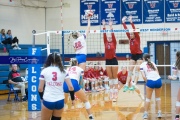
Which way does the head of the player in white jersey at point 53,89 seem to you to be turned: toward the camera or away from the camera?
away from the camera

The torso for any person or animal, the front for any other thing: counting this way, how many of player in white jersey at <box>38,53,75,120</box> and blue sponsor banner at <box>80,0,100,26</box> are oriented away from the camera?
1

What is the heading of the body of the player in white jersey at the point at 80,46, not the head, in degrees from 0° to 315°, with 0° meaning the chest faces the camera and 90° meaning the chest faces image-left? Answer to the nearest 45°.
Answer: approximately 225°

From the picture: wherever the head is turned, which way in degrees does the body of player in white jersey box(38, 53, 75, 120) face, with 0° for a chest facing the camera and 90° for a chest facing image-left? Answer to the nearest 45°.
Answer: approximately 180°

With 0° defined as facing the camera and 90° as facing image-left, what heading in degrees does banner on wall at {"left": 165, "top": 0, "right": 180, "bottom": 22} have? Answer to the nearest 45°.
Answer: approximately 0°

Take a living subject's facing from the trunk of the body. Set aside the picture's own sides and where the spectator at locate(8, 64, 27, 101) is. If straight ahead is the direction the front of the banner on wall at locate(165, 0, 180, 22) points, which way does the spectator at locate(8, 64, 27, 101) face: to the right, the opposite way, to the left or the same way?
to the left

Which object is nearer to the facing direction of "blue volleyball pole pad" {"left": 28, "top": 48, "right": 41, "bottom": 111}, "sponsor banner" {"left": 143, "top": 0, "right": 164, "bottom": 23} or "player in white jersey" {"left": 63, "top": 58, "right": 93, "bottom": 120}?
the player in white jersey

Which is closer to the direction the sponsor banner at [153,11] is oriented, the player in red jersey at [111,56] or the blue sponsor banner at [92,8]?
the player in red jersey

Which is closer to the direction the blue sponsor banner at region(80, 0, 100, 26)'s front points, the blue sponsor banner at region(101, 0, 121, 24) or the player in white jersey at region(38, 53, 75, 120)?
the player in white jersey

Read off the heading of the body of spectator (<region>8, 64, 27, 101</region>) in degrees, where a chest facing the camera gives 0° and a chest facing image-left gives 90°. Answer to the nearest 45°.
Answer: approximately 315°

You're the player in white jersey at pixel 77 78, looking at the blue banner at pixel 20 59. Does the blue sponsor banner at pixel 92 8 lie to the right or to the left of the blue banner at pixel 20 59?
right

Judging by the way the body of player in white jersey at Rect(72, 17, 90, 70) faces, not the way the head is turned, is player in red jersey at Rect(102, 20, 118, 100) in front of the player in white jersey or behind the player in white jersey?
in front

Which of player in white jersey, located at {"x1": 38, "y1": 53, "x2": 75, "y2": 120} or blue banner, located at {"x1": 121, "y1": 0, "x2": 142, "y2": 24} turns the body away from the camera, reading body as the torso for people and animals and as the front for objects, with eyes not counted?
the player in white jersey

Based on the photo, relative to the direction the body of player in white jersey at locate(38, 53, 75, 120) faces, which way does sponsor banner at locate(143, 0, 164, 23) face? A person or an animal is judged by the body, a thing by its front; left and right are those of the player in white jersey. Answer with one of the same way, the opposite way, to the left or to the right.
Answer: the opposite way
